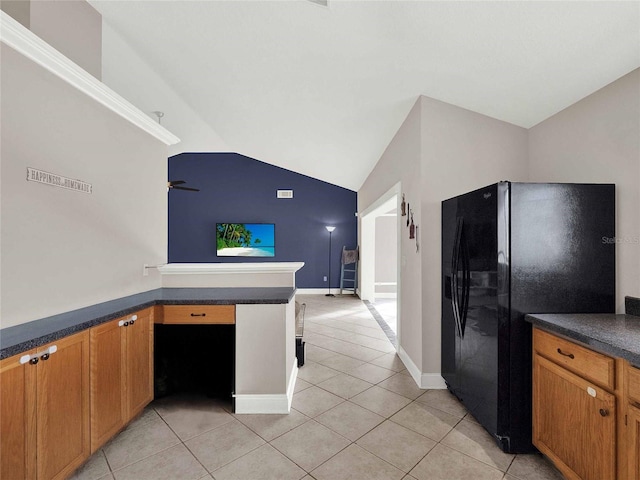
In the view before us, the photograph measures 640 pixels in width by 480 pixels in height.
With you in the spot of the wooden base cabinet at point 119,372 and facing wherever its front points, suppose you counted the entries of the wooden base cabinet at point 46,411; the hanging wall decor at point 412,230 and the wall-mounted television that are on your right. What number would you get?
1

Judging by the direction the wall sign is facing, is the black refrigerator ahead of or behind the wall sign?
ahead

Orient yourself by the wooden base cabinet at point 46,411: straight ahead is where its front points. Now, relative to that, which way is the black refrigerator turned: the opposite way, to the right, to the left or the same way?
the opposite way

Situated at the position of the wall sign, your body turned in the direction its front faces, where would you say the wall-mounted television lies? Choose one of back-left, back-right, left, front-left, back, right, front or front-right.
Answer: left

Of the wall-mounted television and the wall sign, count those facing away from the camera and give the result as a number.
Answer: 0

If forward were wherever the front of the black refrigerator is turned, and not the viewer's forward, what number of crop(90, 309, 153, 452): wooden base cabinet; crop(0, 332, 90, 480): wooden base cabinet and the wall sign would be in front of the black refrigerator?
3

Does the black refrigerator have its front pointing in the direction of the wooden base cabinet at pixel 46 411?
yes

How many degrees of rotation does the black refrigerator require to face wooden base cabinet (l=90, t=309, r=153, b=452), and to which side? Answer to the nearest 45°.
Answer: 0° — it already faces it

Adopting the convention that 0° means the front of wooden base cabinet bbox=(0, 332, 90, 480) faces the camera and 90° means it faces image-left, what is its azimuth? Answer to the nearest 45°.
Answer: approximately 315°

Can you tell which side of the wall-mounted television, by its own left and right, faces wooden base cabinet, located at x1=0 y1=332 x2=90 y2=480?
front
